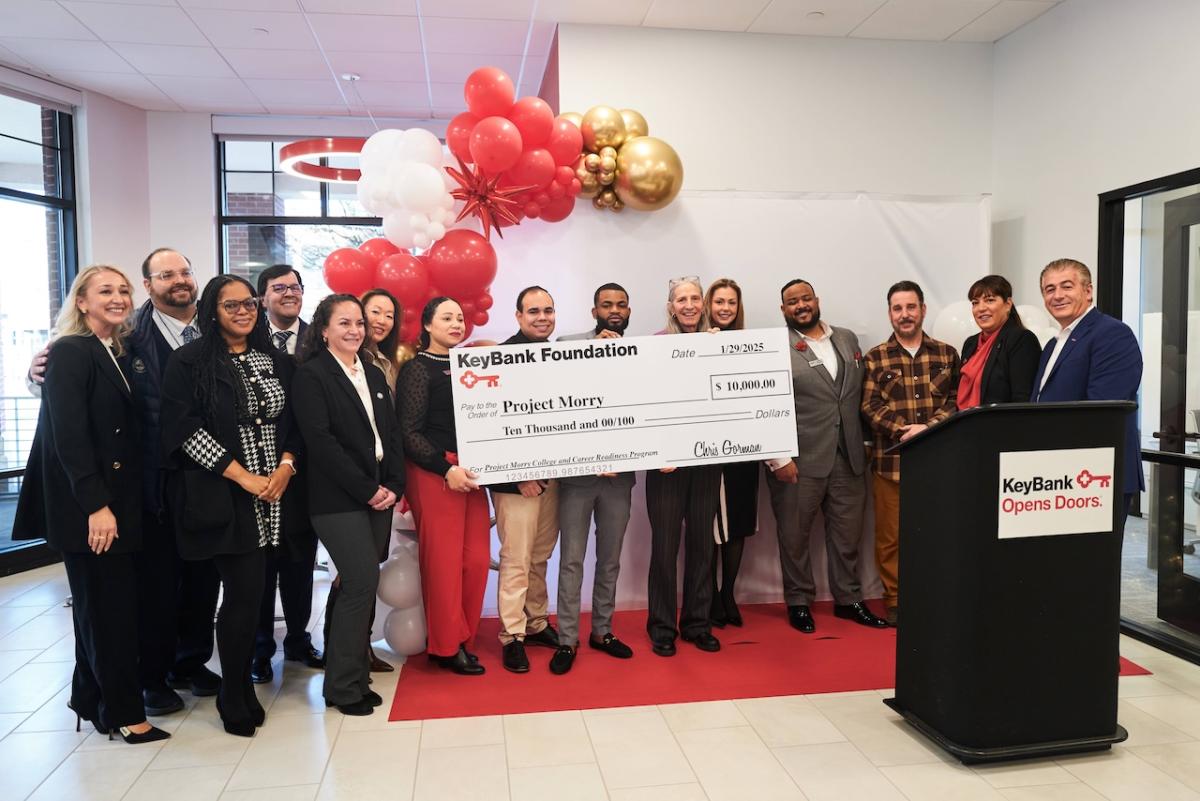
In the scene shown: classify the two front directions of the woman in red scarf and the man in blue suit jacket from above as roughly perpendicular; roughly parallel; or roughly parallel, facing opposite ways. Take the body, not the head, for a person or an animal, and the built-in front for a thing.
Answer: roughly parallel

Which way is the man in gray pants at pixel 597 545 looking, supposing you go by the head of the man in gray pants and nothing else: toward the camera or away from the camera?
toward the camera

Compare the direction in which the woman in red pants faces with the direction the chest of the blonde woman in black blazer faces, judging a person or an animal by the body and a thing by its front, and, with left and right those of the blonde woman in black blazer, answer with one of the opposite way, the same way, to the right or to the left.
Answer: the same way

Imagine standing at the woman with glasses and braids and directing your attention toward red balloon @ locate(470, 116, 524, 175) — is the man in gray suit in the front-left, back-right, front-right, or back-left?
front-right

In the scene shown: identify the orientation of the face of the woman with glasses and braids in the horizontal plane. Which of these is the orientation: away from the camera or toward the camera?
toward the camera

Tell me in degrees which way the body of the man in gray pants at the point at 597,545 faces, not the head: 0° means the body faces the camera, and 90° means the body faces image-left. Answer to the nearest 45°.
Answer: approximately 0°

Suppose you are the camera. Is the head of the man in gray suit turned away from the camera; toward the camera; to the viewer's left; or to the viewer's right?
toward the camera

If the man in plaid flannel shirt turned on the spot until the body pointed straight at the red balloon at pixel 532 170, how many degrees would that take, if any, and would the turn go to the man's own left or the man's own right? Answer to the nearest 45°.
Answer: approximately 90° to the man's own right

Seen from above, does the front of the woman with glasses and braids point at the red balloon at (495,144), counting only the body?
no

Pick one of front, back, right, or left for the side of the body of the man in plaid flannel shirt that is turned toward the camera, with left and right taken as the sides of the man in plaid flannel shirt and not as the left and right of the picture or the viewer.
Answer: front

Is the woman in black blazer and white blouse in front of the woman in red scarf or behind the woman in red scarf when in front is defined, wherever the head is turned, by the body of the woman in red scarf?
in front

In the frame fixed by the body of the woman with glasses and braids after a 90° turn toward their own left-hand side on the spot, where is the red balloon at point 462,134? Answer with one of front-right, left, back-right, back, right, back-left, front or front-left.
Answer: front

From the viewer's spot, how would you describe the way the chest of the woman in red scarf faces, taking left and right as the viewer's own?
facing the viewer and to the left of the viewer

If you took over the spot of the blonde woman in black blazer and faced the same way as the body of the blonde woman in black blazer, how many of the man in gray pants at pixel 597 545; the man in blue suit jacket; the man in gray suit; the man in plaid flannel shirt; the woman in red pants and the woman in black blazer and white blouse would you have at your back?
0
